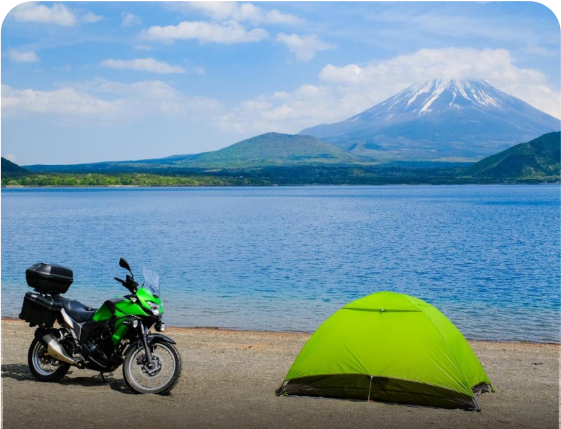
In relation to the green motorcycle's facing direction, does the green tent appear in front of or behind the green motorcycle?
in front
